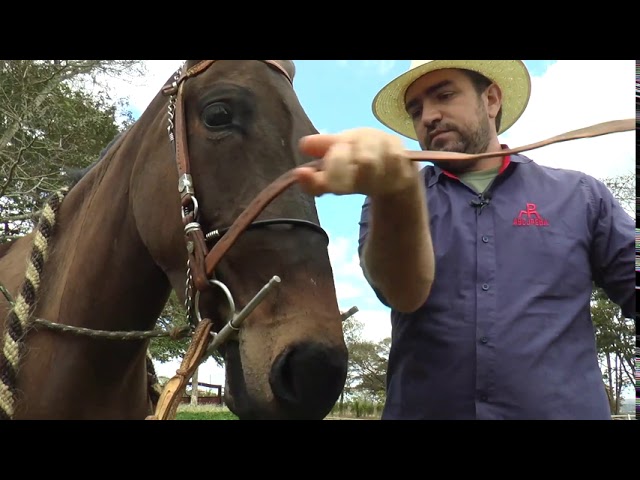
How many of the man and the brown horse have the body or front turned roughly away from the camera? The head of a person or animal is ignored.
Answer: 0

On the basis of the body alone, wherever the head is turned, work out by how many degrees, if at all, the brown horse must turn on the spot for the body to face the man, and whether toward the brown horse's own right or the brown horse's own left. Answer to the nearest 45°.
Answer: approximately 45° to the brown horse's own left

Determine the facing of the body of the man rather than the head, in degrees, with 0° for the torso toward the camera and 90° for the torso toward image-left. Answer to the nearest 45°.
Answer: approximately 0°

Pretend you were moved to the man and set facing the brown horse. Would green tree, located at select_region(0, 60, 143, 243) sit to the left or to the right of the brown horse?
right

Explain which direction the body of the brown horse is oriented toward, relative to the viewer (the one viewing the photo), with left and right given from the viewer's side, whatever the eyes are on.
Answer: facing the viewer and to the right of the viewer

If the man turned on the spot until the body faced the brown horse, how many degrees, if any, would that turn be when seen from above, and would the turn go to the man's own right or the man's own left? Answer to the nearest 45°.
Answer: approximately 90° to the man's own right

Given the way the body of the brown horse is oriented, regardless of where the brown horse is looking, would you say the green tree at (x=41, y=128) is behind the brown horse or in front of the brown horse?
behind

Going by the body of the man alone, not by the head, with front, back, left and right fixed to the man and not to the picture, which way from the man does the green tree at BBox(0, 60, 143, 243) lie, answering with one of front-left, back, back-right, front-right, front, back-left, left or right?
back-right

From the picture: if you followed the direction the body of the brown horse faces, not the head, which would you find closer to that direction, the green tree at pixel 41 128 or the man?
the man

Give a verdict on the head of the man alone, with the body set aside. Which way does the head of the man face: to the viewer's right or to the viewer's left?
to the viewer's left
